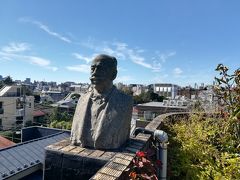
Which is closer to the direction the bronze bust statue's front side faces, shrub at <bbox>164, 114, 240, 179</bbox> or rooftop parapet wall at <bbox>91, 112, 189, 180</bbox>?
the rooftop parapet wall

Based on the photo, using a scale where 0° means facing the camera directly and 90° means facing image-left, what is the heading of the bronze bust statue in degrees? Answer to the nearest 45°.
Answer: approximately 45°

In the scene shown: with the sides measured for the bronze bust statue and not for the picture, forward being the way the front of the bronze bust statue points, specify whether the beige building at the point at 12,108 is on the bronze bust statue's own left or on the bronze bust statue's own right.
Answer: on the bronze bust statue's own right

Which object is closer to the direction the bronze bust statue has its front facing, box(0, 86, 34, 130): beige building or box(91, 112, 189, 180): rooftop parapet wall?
the rooftop parapet wall
